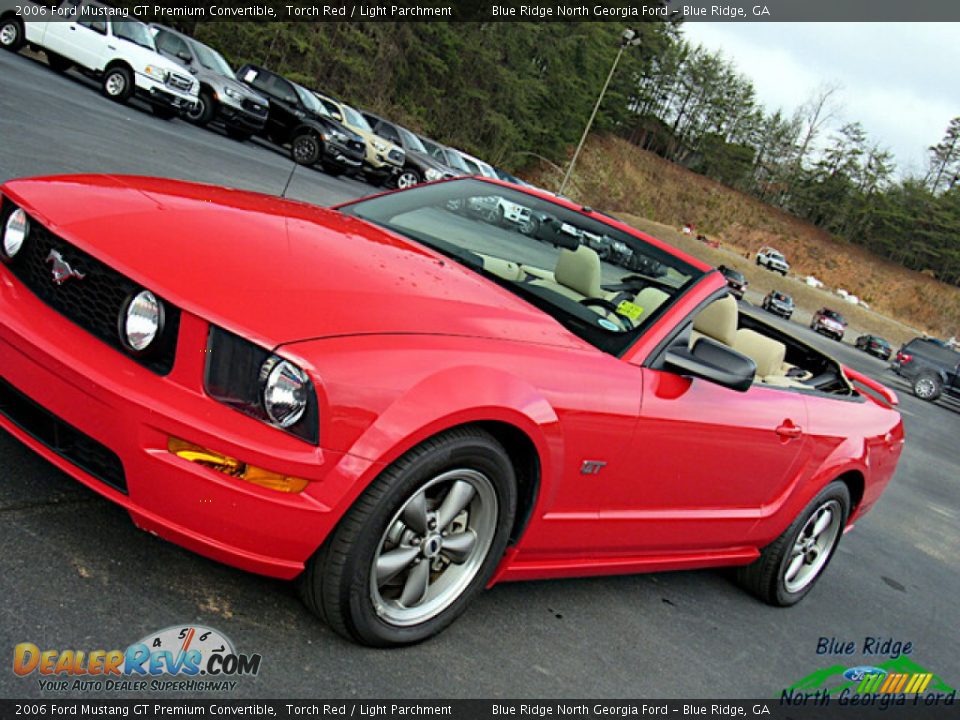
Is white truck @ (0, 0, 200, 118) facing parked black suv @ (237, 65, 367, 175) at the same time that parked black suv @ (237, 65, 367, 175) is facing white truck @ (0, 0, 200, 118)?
no

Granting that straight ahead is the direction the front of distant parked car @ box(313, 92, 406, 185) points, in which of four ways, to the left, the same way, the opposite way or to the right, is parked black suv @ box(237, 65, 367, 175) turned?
the same way

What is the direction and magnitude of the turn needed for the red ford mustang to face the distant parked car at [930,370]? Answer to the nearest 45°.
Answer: approximately 180°

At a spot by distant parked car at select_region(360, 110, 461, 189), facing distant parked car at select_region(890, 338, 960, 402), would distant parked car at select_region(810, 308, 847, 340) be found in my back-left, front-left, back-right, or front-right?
front-left

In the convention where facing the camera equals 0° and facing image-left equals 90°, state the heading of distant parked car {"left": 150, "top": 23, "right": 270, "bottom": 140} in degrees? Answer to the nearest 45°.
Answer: approximately 315°

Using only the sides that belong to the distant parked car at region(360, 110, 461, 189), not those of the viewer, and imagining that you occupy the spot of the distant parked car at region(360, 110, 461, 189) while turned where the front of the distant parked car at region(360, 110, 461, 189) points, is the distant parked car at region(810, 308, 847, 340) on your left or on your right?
on your left

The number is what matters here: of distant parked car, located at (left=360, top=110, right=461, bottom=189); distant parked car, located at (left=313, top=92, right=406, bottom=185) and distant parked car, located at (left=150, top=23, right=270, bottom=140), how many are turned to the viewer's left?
0

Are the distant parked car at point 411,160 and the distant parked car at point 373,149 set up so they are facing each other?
no

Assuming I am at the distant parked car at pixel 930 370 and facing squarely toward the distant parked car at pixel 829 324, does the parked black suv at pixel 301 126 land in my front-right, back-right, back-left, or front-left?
back-left

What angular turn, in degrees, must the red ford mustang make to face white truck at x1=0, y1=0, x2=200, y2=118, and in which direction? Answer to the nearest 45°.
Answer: approximately 90° to its right

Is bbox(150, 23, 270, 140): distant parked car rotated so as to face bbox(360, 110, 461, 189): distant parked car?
no

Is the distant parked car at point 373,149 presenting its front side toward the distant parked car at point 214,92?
no

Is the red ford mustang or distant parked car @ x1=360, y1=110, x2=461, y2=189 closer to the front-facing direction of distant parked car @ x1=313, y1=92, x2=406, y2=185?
the red ford mustang

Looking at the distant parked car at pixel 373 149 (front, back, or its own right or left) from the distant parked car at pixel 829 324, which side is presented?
left

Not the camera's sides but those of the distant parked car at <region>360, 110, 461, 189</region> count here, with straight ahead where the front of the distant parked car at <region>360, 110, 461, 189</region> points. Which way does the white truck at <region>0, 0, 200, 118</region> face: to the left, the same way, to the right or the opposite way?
the same way

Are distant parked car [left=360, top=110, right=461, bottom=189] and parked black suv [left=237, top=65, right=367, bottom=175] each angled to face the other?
no

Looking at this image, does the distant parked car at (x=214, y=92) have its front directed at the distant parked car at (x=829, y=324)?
no

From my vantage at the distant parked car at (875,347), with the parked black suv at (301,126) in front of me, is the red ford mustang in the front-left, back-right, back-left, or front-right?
front-left

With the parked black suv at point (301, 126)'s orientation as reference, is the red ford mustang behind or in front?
in front

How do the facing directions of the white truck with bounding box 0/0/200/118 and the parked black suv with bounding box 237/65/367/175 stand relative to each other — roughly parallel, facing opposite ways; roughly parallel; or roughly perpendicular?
roughly parallel

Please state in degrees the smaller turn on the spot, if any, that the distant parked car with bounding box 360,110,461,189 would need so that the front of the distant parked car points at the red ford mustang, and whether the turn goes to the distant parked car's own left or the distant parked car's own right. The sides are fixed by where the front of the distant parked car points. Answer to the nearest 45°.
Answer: approximately 45° to the distant parked car's own right

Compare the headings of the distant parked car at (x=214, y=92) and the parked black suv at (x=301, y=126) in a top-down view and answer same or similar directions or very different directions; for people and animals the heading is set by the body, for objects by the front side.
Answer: same or similar directions

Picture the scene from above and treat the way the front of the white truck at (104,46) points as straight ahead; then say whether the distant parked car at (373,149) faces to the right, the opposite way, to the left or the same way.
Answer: the same way

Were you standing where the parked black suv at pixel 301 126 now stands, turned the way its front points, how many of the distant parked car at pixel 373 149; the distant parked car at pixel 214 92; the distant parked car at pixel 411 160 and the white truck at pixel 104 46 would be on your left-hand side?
2

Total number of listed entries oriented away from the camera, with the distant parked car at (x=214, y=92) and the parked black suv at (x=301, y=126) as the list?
0
